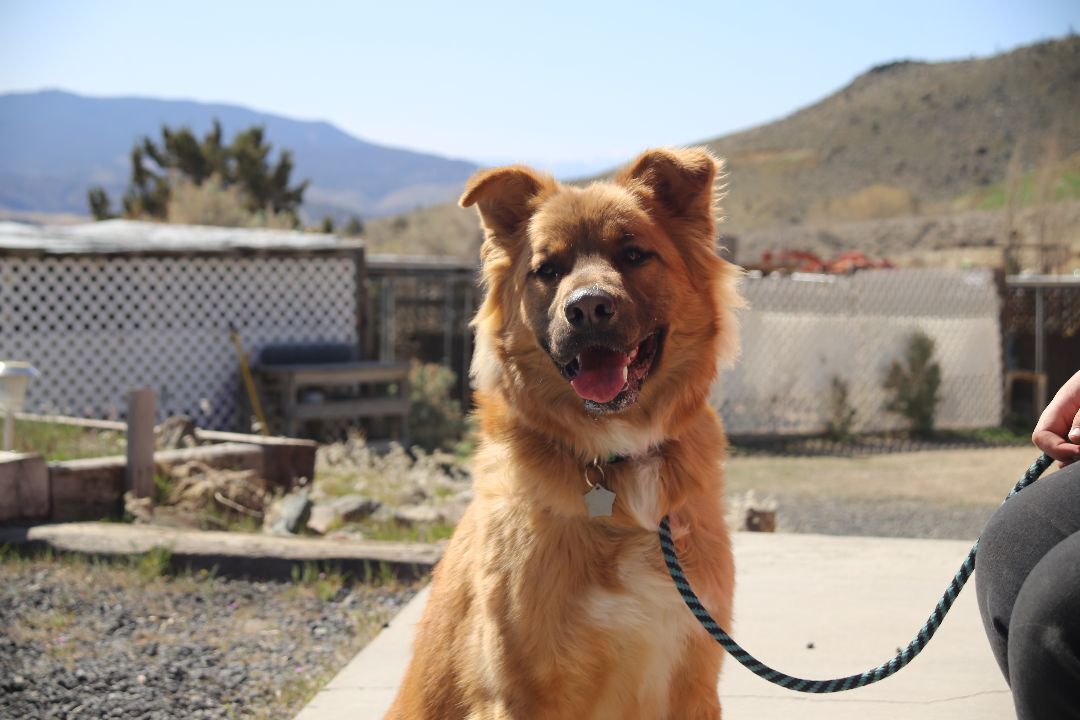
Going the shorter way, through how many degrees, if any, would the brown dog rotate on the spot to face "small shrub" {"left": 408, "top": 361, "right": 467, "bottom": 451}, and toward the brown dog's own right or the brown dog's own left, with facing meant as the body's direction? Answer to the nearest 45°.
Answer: approximately 180°

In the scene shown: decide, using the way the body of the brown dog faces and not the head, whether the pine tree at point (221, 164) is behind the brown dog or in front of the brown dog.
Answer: behind

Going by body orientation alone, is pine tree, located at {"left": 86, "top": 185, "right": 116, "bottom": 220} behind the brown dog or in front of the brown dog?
behind

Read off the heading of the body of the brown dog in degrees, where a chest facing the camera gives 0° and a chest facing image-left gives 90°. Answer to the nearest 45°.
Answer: approximately 0°

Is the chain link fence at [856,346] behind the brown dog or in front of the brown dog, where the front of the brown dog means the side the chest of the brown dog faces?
behind

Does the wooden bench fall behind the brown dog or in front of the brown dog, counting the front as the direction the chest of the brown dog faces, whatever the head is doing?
behind

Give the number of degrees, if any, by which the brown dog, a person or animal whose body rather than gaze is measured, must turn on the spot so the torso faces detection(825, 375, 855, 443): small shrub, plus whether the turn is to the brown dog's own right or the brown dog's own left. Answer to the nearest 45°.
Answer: approximately 180°

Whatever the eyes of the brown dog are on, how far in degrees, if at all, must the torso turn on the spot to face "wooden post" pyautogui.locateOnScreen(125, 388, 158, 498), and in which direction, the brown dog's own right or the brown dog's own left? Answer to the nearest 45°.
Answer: approximately 135° to the brown dog's own right
